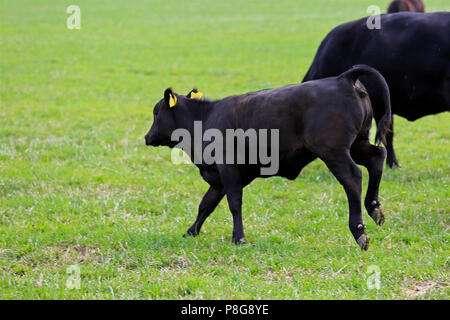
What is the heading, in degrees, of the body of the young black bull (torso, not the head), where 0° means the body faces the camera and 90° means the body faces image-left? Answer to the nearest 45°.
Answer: approximately 90°

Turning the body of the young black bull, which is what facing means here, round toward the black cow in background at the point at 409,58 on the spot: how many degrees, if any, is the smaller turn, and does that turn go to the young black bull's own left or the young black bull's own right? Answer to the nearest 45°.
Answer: approximately 135° to the young black bull's own right

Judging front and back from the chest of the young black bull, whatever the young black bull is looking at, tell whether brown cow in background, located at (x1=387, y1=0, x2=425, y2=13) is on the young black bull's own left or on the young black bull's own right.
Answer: on the young black bull's own right
